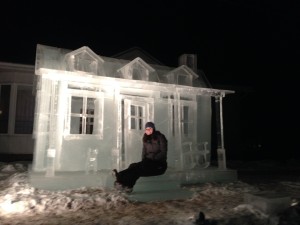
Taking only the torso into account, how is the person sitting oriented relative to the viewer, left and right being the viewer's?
facing the viewer and to the left of the viewer
